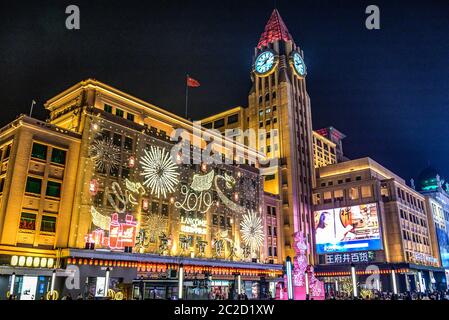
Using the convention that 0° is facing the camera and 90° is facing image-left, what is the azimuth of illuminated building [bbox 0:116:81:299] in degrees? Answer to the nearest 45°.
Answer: approximately 315°

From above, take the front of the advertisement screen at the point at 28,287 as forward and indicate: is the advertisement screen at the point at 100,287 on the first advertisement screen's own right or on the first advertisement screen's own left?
on the first advertisement screen's own left

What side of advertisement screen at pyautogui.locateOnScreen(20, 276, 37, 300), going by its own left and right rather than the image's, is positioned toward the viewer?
front
